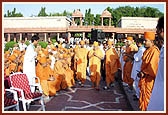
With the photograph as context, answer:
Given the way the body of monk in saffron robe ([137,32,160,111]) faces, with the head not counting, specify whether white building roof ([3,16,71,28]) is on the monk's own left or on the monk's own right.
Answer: on the monk's own right

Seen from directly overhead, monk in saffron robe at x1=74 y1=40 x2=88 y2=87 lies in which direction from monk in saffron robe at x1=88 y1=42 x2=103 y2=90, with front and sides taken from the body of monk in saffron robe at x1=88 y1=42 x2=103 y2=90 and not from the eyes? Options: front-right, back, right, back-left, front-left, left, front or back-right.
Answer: back-right

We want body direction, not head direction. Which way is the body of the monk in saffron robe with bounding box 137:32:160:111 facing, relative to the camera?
to the viewer's left

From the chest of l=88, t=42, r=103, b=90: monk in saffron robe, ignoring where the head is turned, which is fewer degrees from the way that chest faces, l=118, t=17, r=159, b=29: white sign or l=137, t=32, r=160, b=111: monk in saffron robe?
the monk in saffron robe

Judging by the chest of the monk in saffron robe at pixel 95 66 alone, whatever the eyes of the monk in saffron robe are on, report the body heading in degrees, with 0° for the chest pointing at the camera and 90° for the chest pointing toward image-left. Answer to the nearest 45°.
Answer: approximately 0°

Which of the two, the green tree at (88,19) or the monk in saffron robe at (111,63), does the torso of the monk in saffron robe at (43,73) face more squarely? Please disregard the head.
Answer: the monk in saffron robe

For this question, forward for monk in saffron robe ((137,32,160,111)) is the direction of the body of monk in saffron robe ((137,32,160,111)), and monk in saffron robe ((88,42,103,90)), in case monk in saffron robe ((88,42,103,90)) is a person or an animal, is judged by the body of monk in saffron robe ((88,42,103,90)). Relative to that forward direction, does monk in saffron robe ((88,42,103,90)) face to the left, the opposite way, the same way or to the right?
to the left

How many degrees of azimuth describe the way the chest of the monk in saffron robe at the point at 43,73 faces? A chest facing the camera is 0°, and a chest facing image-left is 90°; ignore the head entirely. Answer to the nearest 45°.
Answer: approximately 315°
